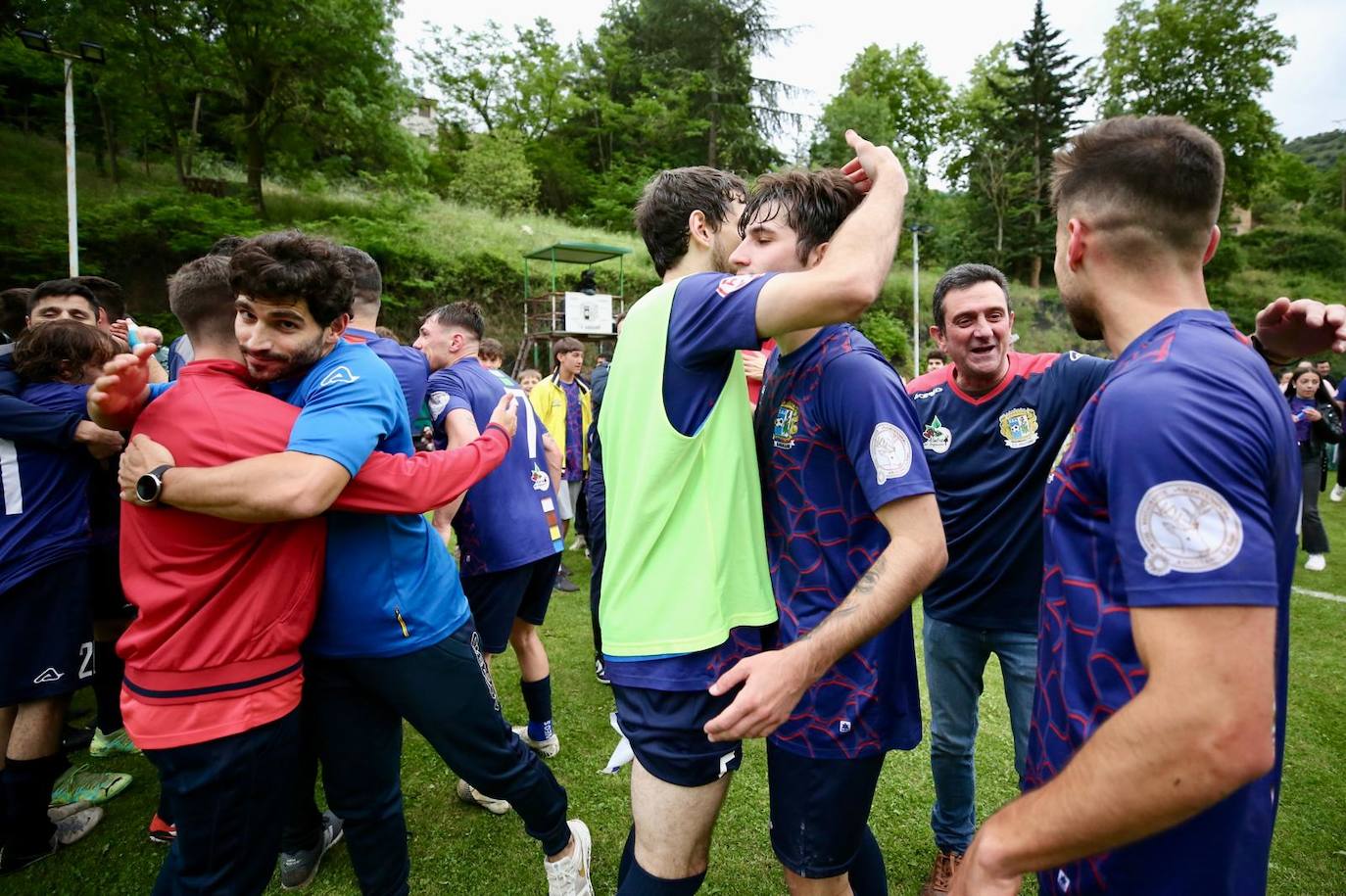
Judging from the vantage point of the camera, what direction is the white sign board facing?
facing the viewer

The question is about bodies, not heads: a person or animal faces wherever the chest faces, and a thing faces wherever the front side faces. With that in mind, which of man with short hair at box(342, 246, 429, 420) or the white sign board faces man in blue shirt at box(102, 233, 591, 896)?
the white sign board

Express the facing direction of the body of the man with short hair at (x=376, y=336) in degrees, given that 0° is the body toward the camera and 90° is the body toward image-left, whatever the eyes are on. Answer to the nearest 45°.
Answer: approximately 180°

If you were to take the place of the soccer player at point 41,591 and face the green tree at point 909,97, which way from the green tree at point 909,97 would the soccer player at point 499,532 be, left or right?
right

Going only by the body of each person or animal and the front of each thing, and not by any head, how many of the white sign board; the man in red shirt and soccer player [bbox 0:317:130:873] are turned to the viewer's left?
0

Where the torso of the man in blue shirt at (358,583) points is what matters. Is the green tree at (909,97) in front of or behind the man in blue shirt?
behind

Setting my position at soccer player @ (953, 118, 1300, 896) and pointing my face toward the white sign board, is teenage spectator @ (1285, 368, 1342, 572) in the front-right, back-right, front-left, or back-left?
front-right

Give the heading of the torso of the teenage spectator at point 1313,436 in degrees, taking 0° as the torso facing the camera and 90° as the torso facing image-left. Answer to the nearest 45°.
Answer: approximately 45°

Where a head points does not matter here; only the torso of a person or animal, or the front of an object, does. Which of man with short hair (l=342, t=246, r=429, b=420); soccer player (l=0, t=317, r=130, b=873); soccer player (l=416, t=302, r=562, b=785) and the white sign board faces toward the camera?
the white sign board

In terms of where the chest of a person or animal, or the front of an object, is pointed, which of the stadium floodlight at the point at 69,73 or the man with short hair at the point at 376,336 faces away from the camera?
the man with short hair

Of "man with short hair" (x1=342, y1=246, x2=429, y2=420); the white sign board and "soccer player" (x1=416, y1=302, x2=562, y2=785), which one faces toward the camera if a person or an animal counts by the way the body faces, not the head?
the white sign board

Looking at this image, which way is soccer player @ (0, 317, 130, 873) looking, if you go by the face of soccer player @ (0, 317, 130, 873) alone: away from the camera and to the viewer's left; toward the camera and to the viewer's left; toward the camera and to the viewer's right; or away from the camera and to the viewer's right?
away from the camera and to the viewer's right
